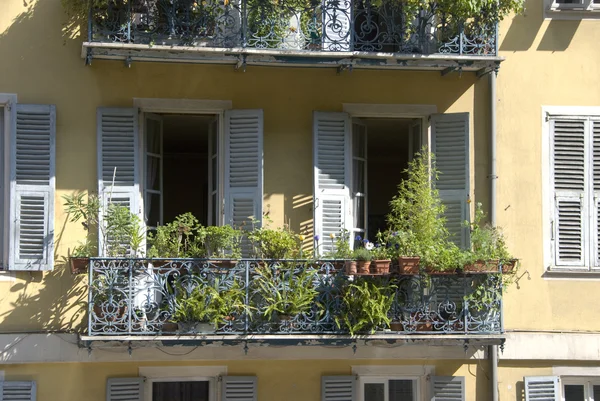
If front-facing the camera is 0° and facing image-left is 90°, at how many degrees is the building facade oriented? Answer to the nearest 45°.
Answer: approximately 0°
